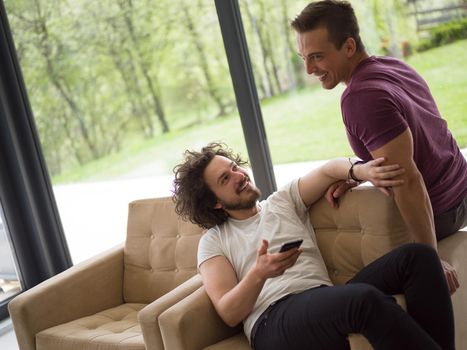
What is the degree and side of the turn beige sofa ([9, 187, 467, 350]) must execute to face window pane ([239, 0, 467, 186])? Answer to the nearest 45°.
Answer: approximately 180°

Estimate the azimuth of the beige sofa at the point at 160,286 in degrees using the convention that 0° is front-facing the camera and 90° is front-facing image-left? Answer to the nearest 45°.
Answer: approximately 45°

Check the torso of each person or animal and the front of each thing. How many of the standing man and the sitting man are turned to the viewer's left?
1

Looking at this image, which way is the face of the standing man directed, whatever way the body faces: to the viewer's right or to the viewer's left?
to the viewer's left

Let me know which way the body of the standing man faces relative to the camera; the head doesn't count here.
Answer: to the viewer's left

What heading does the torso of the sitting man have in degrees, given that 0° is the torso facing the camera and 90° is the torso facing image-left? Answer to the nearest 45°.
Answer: approximately 315°
